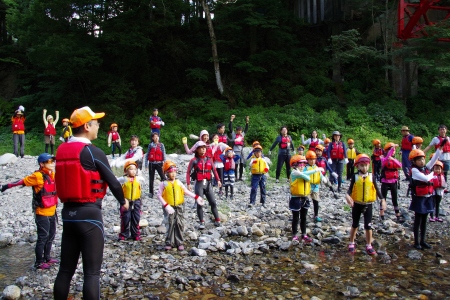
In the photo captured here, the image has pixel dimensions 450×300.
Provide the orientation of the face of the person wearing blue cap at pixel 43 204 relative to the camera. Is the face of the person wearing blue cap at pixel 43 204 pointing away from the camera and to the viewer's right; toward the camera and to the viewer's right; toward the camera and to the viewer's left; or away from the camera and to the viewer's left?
toward the camera and to the viewer's right

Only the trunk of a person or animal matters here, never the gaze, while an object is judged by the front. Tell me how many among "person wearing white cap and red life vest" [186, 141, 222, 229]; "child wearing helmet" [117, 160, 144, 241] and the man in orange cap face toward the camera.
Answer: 2

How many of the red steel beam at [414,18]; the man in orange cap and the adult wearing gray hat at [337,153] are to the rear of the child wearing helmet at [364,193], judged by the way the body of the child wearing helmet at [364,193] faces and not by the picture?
2

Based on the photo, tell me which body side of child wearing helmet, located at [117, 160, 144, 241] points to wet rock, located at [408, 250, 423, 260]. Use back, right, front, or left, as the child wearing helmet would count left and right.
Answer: left

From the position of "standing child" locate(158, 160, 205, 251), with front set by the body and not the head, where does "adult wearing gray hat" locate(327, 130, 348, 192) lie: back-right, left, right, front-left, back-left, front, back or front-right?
back-left
